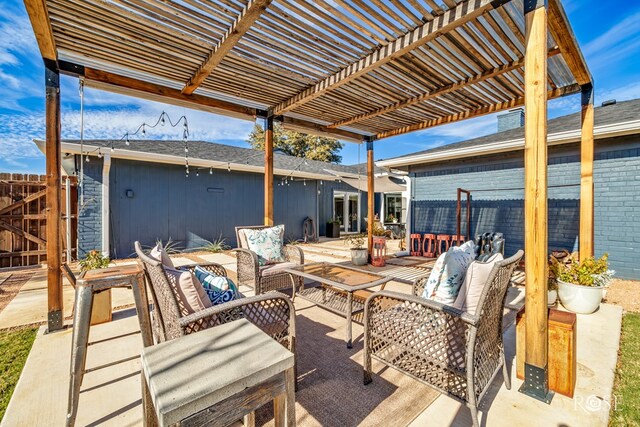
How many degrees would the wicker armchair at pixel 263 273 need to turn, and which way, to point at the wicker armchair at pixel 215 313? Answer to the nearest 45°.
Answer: approximately 45° to its right

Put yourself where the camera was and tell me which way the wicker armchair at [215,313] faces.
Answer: facing away from the viewer and to the right of the viewer

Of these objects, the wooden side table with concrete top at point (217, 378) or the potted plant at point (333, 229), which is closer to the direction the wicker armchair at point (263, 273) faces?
the wooden side table with concrete top

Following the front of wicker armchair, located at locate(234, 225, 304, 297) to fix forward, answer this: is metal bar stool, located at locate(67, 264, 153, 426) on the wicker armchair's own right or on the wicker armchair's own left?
on the wicker armchair's own right

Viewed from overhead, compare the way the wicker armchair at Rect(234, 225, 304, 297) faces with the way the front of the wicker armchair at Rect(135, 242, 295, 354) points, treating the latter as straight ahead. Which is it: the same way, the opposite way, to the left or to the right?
to the right

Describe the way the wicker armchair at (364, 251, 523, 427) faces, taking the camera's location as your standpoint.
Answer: facing away from the viewer and to the left of the viewer
